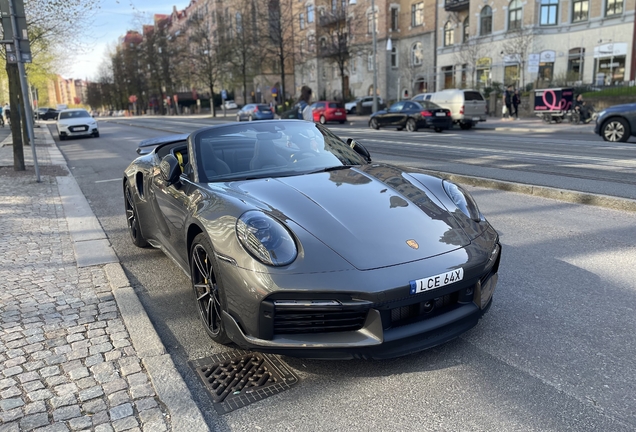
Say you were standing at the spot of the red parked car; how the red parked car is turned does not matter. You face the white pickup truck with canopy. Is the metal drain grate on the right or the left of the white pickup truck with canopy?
right

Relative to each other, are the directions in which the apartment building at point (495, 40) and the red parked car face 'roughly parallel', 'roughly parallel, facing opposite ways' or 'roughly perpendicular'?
roughly perpendicular

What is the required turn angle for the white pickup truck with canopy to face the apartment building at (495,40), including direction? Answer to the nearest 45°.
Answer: approximately 45° to its right

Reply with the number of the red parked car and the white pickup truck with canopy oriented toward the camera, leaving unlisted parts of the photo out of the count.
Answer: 0

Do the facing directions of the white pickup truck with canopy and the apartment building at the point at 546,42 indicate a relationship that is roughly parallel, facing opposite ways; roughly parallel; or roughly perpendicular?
roughly perpendicular

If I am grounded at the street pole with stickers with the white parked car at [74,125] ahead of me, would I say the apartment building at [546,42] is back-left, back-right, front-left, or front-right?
front-right

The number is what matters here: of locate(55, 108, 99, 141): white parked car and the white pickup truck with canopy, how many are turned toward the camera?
1

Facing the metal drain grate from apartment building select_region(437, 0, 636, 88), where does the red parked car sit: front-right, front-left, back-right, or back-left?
front-right

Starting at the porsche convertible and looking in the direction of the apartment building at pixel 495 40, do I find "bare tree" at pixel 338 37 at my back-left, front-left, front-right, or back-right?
front-left

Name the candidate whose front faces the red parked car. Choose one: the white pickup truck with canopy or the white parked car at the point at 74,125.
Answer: the white pickup truck with canopy

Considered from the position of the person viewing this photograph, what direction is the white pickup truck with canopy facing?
facing away from the viewer and to the left of the viewer

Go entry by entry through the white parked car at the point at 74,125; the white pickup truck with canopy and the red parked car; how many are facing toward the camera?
1

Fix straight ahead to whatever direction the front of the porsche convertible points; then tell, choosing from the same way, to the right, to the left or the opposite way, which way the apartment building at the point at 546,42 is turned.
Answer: to the right

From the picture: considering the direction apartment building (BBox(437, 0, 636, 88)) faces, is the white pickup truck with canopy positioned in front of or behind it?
in front

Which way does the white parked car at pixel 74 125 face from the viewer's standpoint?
toward the camera

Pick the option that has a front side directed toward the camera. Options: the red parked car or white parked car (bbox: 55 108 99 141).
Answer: the white parked car

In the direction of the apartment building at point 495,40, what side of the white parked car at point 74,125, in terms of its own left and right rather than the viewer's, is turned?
left

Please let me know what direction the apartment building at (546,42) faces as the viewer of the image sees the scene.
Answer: facing the viewer and to the left of the viewer

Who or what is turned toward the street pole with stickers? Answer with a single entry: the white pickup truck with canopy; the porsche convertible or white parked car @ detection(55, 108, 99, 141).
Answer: the white parked car

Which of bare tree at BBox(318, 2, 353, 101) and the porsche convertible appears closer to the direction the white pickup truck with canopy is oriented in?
the bare tree

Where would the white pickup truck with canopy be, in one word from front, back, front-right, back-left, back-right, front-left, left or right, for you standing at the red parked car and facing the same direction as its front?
back
